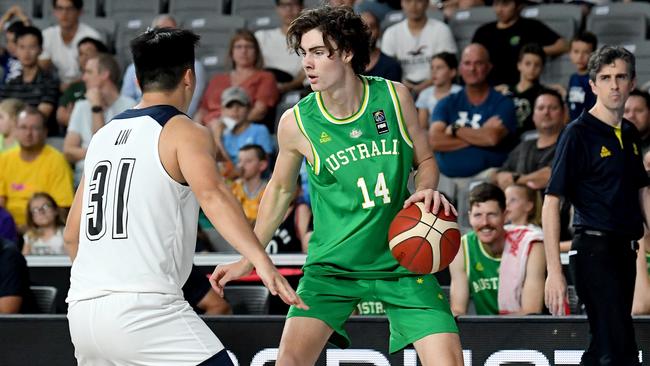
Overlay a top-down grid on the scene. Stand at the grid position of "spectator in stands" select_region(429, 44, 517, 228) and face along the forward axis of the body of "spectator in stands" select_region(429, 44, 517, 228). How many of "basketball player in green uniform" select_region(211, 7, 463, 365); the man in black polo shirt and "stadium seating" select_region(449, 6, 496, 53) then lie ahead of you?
2

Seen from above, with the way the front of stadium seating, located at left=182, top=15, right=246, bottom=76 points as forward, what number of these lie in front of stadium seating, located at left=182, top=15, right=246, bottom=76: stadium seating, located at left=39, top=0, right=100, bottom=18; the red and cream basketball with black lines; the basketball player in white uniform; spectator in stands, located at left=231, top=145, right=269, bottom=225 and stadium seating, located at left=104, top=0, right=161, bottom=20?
3

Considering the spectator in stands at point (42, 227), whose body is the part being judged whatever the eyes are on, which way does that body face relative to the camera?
toward the camera

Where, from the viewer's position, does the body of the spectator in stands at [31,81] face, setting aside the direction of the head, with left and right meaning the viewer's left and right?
facing the viewer

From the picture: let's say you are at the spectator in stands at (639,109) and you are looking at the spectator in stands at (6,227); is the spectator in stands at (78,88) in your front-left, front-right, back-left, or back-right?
front-right

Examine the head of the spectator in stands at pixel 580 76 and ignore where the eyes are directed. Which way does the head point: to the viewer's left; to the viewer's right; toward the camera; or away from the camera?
toward the camera

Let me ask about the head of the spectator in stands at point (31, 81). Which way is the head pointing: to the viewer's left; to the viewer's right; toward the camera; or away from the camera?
toward the camera

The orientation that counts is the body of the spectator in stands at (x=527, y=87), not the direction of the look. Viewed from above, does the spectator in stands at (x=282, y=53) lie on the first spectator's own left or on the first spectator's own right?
on the first spectator's own right

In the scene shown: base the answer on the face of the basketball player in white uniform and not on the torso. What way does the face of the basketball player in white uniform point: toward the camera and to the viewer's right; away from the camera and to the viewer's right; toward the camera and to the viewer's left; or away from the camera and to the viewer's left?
away from the camera and to the viewer's right

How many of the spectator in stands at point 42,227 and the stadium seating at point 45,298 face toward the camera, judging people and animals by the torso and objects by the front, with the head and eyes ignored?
2

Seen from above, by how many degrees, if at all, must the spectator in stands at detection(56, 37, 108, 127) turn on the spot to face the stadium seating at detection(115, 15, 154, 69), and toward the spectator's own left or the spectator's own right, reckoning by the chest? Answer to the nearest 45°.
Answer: approximately 90° to the spectator's own left

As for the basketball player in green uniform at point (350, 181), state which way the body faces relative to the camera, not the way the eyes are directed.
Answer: toward the camera

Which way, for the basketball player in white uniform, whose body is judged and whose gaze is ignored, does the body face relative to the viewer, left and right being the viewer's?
facing away from the viewer and to the right of the viewer

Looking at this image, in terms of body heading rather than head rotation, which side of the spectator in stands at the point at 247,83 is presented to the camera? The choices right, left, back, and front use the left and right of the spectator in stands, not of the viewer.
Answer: front

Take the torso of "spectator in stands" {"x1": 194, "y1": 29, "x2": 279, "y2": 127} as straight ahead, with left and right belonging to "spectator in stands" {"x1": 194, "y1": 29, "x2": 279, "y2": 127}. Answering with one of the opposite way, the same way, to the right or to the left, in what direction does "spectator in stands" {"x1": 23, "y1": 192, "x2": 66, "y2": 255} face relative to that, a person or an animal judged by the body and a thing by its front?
the same way
